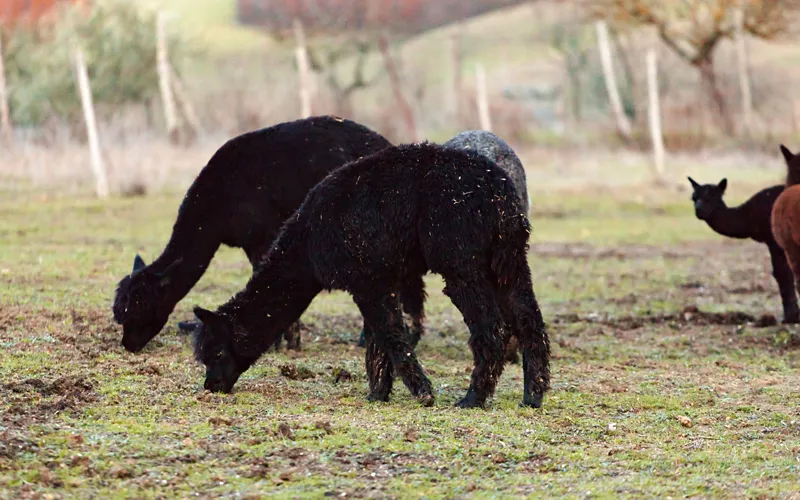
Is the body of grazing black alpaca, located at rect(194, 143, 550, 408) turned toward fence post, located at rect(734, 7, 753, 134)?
no

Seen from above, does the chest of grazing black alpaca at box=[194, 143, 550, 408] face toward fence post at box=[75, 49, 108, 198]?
no

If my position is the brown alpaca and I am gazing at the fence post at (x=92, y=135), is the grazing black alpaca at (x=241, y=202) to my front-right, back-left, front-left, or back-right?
front-left

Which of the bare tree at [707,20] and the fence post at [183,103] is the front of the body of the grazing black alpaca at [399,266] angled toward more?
the fence post

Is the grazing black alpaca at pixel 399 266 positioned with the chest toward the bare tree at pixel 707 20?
no

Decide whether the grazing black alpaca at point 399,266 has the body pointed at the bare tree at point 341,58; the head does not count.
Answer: no

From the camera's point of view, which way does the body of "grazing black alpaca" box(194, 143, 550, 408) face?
to the viewer's left

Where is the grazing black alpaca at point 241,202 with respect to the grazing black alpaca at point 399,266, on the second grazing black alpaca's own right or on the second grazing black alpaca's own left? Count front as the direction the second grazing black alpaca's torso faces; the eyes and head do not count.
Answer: on the second grazing black alpaca's own right
